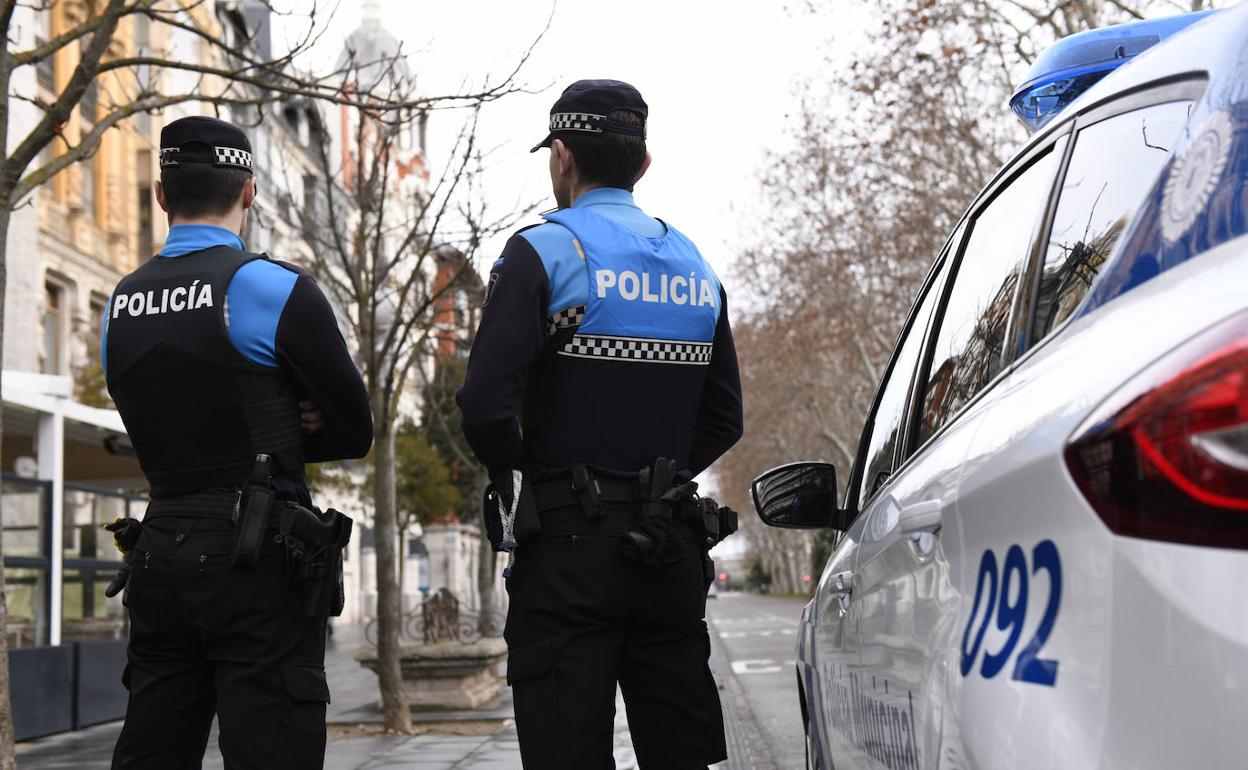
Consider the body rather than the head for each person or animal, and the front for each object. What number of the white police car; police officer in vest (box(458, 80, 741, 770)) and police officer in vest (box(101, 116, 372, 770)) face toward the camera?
0

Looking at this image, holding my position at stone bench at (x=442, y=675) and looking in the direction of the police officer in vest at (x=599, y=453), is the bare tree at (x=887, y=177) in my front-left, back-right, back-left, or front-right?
back-left

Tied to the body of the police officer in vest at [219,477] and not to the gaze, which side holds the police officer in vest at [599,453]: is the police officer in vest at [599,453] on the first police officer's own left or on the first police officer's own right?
on the first police officer's own right

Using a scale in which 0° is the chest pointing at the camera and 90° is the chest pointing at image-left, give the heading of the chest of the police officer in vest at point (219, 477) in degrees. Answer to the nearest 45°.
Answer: approximately 225°

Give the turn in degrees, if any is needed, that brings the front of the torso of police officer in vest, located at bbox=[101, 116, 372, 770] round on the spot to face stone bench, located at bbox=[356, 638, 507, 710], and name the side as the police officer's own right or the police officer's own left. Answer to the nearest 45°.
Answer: approximately 45° to the police officer's own left

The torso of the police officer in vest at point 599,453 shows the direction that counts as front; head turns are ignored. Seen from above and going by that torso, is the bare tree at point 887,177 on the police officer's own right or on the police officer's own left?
on the police officer's own right

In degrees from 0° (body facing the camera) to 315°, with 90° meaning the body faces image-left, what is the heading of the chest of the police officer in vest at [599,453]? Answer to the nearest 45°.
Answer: approximately 135°

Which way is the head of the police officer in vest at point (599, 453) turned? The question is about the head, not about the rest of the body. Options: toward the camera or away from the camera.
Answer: away from the camera

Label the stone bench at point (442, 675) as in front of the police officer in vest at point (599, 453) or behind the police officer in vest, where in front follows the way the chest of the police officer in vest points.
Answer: in front

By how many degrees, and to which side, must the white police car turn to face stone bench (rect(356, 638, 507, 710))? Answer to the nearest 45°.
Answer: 0° — it already faces it

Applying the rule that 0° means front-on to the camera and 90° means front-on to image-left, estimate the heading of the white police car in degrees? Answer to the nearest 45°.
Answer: approximately 135°

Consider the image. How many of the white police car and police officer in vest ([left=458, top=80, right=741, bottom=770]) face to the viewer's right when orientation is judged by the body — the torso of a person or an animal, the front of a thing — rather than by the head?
0
